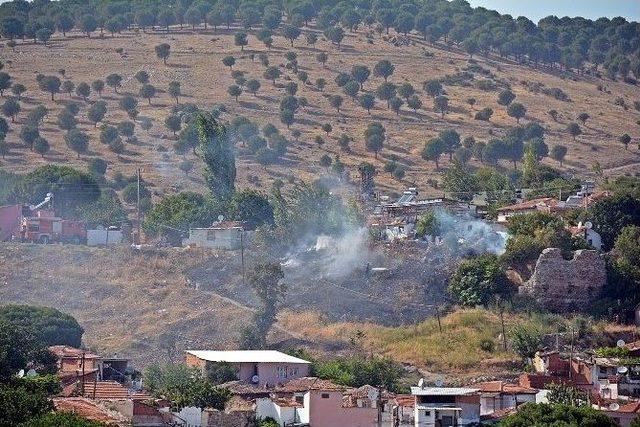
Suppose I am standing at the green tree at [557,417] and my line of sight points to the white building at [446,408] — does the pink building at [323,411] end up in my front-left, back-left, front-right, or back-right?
front-left

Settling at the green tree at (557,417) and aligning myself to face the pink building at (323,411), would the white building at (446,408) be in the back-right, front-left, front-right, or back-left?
front-right

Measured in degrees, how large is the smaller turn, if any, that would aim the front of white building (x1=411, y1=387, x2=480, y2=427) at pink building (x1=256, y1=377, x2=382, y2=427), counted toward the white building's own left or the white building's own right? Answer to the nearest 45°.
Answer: approximately 90° to the white building's own right

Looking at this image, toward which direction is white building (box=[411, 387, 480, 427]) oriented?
toward the camera

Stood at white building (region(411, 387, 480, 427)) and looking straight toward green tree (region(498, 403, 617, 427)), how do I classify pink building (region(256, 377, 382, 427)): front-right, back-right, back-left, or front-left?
back-right

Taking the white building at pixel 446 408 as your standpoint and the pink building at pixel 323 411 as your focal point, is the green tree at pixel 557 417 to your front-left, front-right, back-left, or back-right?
back-left
